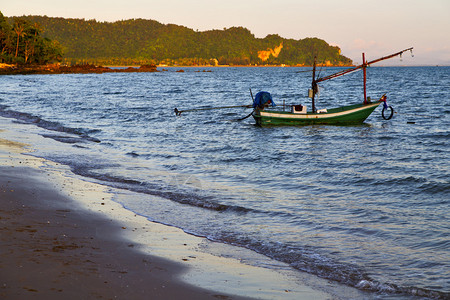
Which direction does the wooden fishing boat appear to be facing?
to the viewer's right
